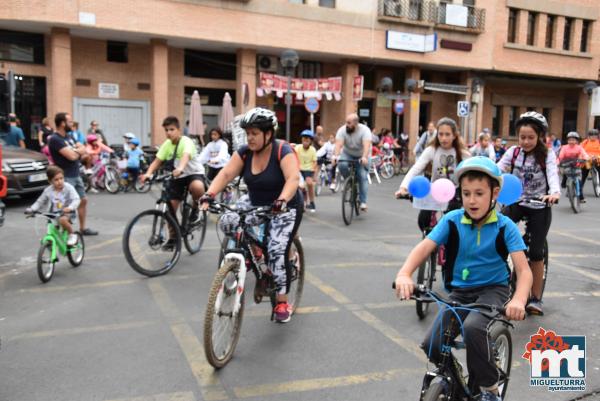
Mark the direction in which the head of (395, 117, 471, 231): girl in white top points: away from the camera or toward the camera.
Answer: toward the camera

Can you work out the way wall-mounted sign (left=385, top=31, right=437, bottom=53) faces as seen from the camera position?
facing the viewer

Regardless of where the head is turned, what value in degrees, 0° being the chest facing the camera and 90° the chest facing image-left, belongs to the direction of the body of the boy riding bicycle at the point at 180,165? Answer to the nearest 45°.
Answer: approximately 45°

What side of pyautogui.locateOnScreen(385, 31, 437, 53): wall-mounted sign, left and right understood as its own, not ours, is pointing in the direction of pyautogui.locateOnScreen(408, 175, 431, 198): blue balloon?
front

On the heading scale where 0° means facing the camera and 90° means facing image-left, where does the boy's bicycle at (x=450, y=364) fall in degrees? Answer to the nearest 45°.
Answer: approximately 45°

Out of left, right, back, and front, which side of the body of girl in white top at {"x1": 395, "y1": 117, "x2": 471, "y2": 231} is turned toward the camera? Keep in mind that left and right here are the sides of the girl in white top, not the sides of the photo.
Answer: front

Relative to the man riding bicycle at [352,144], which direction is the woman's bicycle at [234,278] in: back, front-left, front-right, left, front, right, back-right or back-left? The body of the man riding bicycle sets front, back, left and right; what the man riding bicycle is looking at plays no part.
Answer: front

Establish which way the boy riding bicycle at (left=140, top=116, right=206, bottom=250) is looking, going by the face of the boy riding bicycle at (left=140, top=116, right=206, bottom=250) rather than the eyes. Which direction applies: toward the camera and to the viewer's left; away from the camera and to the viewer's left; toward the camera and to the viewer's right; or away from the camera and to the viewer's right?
toward the camera and to the viewer's left

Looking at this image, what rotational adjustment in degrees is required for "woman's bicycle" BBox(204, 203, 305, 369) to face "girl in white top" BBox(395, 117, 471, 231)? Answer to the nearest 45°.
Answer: approximately 180°

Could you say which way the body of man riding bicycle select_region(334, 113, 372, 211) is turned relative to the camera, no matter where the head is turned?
toward the camera

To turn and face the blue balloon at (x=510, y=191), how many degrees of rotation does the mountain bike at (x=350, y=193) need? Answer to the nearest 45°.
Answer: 0° — it already faces it
